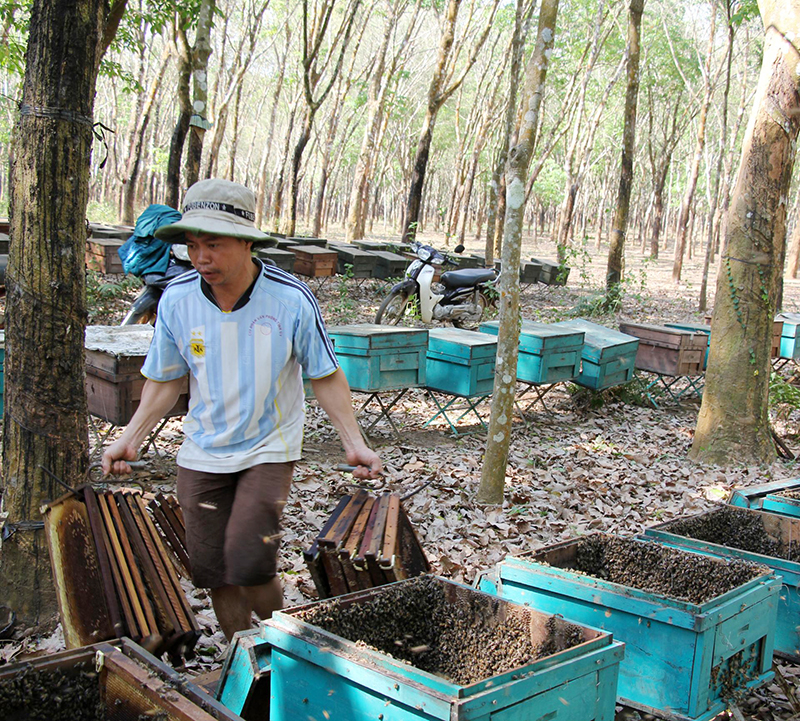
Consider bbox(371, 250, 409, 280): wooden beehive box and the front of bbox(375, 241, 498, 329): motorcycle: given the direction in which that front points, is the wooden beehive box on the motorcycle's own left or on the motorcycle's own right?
on the motorcycle's own right

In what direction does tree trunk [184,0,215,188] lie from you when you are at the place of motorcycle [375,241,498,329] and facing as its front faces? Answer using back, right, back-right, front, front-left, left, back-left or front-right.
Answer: front

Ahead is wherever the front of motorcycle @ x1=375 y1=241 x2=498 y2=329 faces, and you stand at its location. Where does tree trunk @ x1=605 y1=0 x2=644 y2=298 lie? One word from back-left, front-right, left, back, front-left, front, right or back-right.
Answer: back

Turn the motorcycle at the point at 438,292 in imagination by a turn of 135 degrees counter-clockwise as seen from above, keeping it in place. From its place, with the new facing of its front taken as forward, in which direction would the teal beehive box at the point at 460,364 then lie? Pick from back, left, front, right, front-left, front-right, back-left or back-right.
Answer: right

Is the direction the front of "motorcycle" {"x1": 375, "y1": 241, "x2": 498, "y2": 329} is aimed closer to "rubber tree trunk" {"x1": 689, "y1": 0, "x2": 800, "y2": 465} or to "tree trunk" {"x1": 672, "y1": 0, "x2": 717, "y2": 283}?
the rubber tree trunk

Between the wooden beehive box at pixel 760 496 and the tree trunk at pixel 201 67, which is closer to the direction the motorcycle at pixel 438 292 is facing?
the tree trunk

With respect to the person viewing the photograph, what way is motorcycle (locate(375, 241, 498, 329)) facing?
facing the viewer and to the left of the viewer

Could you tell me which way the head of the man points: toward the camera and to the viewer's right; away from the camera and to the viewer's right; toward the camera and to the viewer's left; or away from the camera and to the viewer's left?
toward the camera and to the viewer's left

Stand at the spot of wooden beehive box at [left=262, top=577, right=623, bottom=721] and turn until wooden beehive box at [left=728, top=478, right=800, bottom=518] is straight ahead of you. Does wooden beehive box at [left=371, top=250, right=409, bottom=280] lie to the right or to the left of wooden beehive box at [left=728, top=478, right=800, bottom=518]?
left

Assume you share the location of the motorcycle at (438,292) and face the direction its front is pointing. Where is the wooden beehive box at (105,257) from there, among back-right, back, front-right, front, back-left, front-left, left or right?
front-right

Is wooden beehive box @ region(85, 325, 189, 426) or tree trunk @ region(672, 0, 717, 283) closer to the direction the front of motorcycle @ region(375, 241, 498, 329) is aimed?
the wooden beehive box
